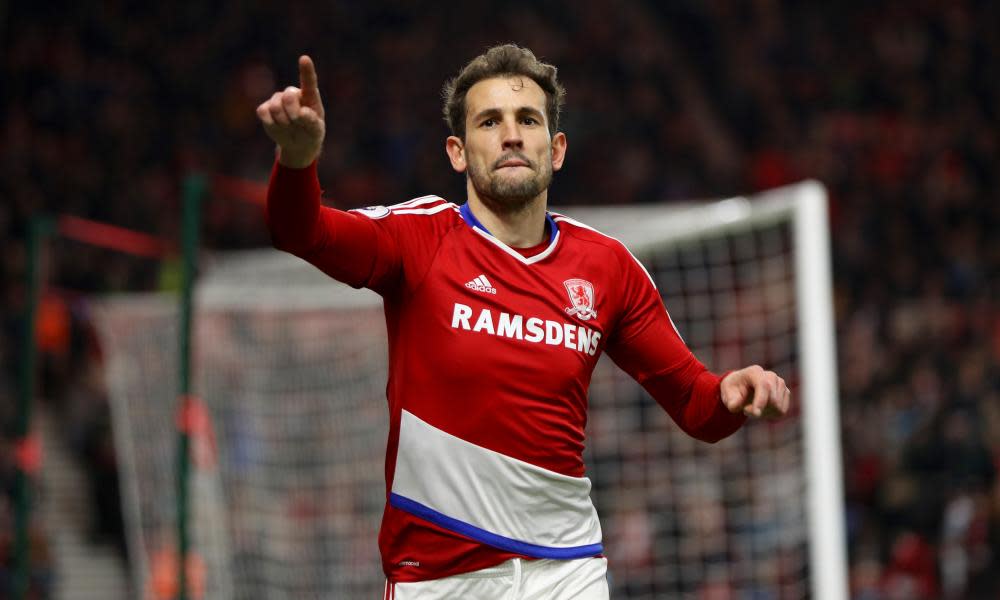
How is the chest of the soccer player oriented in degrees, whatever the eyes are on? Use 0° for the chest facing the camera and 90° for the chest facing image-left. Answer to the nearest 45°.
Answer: approximately 0°

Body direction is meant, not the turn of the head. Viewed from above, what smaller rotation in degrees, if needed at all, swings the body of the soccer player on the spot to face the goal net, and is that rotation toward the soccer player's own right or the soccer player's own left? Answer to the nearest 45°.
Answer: approximately 180°
